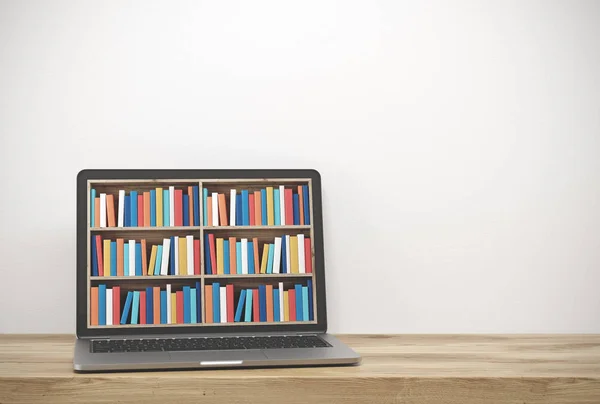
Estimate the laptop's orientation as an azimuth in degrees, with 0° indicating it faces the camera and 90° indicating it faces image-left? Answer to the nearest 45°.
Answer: approximately 0°
